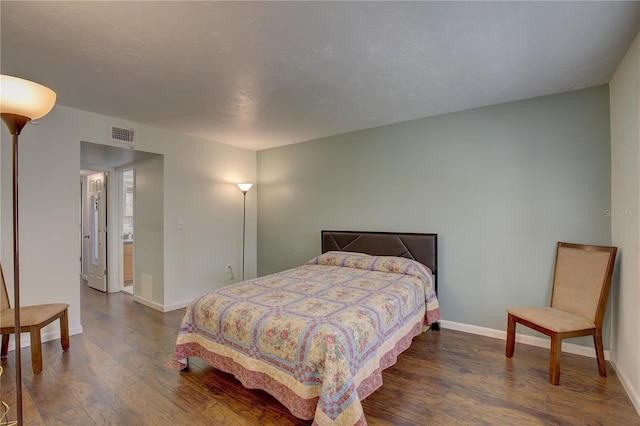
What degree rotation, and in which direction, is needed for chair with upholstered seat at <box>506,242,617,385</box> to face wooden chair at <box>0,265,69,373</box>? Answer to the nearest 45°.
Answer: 0° — it already faces it

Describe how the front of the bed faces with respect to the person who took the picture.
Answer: facing the viewer and to the left of the viewer

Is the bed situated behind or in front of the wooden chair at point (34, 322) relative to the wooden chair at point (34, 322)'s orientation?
in front

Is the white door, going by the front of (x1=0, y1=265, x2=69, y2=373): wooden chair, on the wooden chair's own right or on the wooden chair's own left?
on the wooden chair's own left

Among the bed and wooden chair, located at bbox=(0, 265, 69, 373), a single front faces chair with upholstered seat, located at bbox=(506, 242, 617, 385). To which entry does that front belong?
the wooden chair

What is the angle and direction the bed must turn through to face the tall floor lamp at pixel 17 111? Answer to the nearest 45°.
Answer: approximately 45° to its right

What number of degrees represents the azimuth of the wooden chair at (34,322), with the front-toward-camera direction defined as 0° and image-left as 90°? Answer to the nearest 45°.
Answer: approximately 315°

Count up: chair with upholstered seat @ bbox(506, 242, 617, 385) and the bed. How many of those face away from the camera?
0

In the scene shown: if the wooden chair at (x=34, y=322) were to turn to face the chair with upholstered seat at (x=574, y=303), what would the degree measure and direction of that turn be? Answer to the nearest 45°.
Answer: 0° — it already faces it

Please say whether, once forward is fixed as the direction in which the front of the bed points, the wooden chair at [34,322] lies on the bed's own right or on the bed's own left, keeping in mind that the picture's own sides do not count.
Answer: on the bed's own right

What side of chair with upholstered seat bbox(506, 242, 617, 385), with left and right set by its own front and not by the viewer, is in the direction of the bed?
front

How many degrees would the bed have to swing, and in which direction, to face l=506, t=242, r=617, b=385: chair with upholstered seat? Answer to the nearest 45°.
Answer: approximately 135° to its left

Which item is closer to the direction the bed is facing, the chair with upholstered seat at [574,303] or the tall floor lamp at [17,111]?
the tall floor lamp
